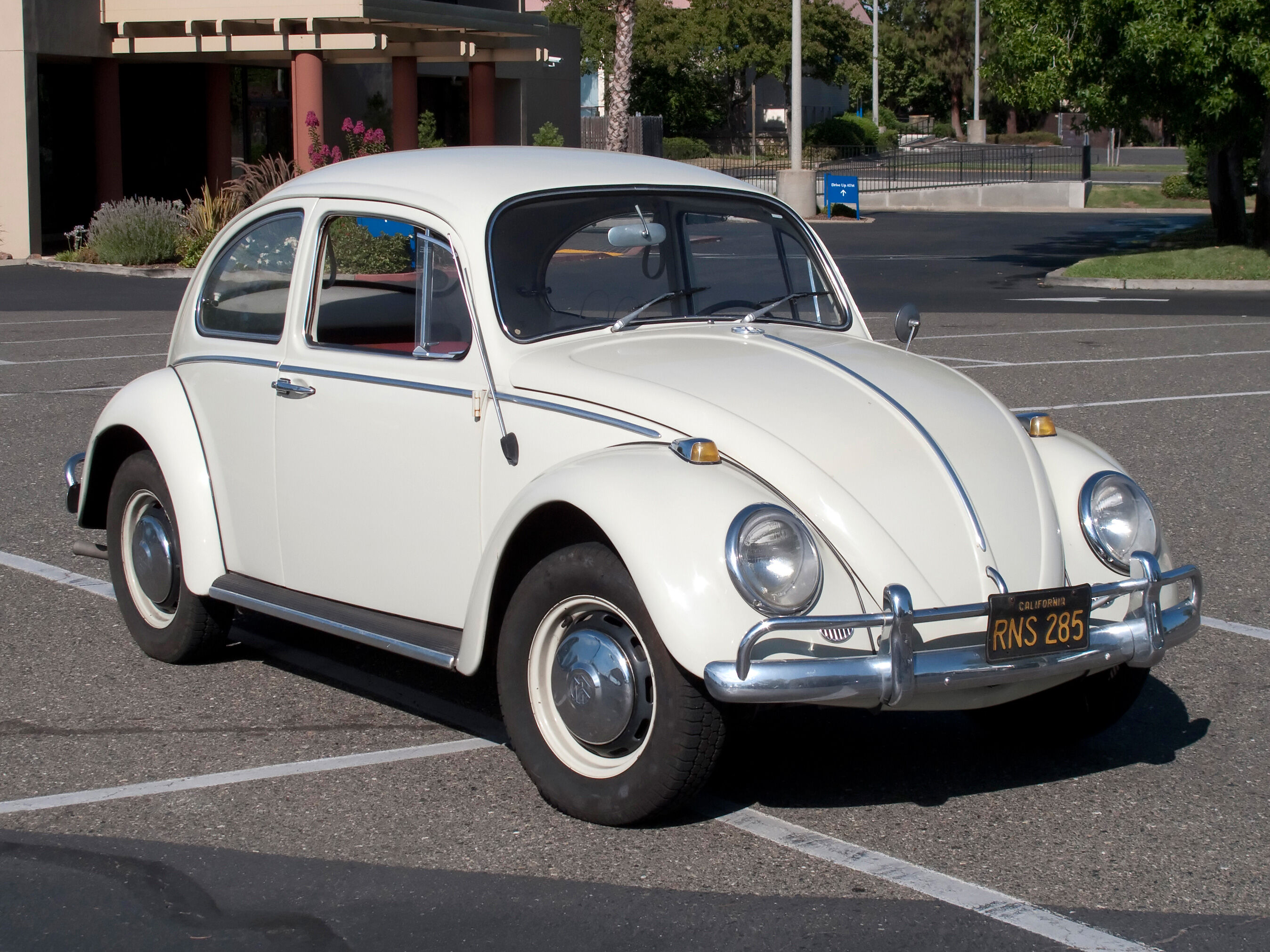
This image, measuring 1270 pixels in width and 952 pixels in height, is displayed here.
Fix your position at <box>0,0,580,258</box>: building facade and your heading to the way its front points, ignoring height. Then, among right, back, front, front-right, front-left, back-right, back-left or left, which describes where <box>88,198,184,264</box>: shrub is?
front

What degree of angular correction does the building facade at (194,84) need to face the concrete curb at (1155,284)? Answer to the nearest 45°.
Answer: approximately 45° to its left

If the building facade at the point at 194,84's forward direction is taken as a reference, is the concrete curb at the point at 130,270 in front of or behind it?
in front

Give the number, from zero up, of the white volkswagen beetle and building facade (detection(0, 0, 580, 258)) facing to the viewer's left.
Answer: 0

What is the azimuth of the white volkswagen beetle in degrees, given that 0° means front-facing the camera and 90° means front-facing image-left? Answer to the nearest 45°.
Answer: approximately 315°

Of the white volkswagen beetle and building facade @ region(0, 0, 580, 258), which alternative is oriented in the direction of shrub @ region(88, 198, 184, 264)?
the building facade

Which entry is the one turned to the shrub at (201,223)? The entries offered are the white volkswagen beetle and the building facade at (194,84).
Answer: the building facade

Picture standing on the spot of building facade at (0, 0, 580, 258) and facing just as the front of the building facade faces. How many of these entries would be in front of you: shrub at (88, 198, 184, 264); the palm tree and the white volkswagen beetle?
2

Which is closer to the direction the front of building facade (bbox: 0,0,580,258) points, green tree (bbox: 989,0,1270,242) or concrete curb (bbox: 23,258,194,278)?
the concrete curb

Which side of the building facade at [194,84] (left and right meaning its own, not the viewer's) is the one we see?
front

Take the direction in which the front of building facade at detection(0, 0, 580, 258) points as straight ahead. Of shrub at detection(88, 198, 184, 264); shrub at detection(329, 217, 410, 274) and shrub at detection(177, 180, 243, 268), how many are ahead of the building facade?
3

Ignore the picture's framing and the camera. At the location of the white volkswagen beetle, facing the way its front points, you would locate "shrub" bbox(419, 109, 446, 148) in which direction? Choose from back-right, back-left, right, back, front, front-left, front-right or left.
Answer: back-left
